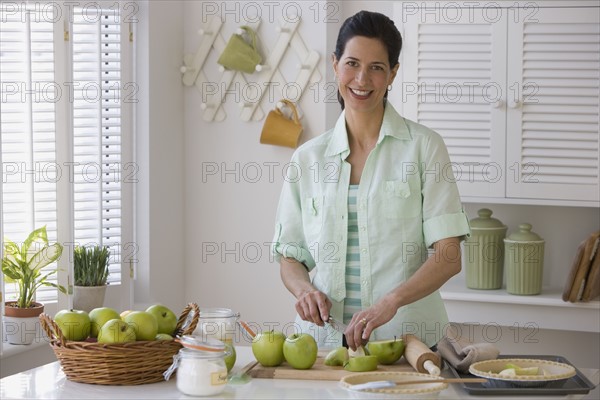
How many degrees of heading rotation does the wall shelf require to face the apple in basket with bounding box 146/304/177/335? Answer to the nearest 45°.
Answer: approximately 45° to its right

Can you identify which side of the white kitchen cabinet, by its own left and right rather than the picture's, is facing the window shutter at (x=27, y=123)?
right

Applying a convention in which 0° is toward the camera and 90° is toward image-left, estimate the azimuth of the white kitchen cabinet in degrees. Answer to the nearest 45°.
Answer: approximately 0°

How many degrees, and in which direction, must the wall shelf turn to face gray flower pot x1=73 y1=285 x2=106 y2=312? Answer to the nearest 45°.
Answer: approximately 90° to its right

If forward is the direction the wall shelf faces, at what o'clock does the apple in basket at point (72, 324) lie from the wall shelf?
The apple in basket is roughly at 1 o'clock from the wall shelf.

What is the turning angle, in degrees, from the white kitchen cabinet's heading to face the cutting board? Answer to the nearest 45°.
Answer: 0° — it already faces it

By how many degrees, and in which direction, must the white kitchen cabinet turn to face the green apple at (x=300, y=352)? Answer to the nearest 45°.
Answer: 0° — it already faces it

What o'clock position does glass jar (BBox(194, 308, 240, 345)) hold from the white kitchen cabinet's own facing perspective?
The glass jar is roughly at 1 o'clock from the white kitchen cabinet.

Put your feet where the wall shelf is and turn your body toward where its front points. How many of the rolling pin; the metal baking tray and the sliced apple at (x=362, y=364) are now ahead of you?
3

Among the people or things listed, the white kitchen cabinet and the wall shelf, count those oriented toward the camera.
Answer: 2

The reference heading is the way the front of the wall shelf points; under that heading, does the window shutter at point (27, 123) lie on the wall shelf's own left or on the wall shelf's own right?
on the wall shelf's own right
